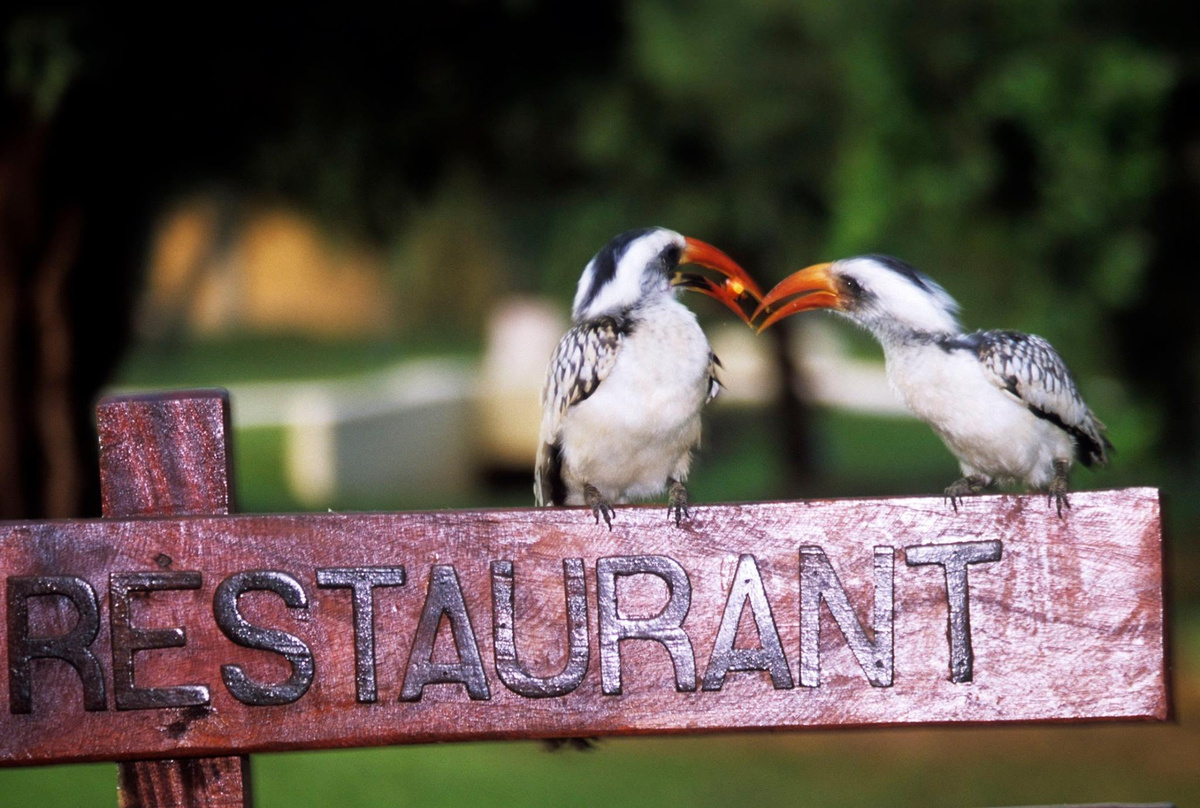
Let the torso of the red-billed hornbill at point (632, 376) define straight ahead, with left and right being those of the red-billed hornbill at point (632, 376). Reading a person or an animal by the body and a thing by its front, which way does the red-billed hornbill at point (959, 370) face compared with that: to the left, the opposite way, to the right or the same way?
to the right

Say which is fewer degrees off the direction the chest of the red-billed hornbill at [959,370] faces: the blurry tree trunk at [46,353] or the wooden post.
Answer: the wooden post

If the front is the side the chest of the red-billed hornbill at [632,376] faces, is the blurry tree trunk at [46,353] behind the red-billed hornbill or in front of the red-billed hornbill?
behind

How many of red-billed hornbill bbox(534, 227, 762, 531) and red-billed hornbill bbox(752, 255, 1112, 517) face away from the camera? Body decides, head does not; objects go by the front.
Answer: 0

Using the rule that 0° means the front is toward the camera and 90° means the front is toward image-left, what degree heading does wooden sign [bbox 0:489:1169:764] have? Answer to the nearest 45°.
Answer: approximately 0°
